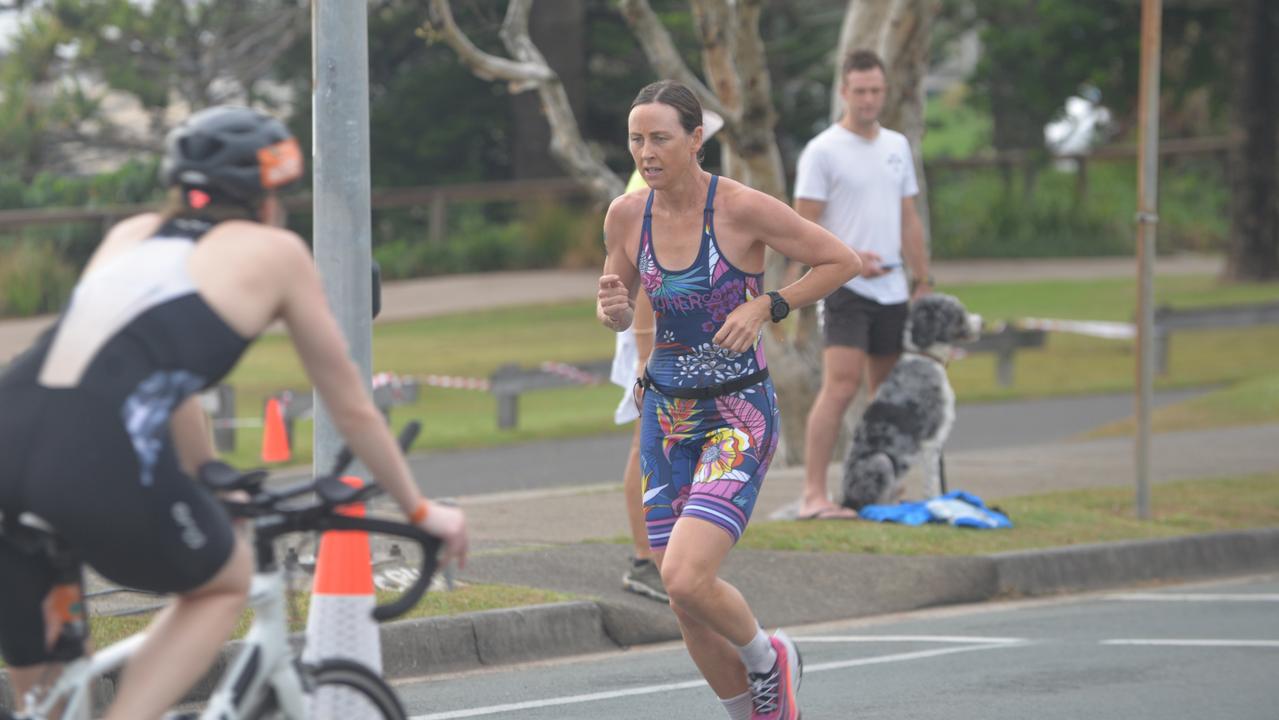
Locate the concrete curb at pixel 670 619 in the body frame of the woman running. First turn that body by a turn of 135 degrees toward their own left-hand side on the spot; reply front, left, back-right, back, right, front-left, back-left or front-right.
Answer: left

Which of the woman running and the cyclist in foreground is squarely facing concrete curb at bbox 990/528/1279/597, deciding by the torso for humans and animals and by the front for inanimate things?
the cyclist in foreground

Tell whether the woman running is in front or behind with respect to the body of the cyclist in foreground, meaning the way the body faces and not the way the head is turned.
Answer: in front

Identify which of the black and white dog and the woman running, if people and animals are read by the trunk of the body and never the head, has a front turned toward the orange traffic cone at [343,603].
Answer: the woman running

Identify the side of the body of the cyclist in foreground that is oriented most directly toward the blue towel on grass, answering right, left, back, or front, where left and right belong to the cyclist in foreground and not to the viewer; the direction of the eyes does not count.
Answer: front

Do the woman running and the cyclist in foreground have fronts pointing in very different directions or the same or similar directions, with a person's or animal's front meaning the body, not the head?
very different directions

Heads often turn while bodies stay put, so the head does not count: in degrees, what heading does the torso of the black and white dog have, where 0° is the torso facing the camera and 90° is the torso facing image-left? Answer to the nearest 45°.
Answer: approximately 270°

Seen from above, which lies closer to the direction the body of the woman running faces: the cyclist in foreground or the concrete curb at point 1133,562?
the cyclist in foreground

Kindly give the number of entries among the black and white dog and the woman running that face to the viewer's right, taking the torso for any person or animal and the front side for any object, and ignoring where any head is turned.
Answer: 1

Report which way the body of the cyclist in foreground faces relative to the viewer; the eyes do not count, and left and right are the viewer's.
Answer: facing away from the viewer and to the right of the viewer

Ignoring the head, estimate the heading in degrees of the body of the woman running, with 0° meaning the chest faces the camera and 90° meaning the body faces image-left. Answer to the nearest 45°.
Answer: approximately 45°

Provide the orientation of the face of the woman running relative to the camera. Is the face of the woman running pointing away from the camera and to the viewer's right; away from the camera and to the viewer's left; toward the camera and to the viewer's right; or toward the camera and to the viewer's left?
toward the camera and to the viewer's left

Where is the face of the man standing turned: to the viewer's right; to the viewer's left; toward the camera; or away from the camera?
toward the camera

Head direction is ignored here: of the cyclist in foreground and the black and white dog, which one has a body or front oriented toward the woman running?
the cyclist in foreground
